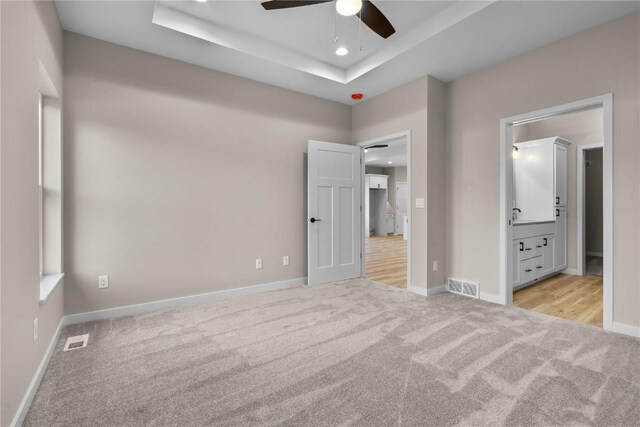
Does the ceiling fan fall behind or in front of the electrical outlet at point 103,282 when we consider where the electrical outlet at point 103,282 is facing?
in front

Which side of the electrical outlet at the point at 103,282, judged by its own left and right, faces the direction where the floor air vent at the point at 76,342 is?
front

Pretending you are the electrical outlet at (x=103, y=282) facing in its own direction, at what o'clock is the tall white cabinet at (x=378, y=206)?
The tall white cabinet is roughly at 8 o'clock from the electrical outlet.

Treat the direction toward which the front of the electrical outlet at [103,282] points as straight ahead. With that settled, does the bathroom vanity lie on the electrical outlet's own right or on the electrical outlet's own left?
on the electrical outlet's own left

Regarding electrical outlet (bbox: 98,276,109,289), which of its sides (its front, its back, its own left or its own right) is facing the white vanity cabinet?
left

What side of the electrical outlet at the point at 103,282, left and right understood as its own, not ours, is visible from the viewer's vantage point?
front

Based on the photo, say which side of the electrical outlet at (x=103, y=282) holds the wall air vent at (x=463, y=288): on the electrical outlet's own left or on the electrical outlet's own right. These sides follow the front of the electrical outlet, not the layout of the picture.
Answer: on the electrical outlet's own left

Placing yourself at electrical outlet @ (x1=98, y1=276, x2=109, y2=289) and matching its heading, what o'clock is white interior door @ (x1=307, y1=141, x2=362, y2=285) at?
The white interior door is roughly at 9 o'clock from the electrical outlet.
